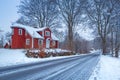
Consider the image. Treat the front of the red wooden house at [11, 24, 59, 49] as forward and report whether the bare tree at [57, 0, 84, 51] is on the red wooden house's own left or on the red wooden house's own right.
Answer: on the red wooden house's own left

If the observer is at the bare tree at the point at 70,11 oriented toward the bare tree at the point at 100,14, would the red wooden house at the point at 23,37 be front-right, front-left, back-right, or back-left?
back-right

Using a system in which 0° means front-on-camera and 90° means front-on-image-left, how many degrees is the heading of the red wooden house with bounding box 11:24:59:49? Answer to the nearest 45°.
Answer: approximately 315°
